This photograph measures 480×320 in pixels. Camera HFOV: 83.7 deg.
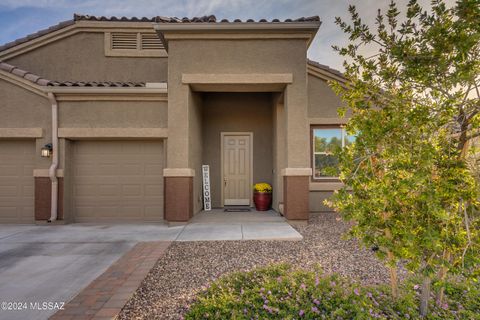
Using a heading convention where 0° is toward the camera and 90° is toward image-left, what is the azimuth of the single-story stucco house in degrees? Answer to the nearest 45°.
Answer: approximately 0°

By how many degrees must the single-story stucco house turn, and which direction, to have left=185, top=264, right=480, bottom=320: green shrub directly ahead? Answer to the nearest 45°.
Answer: approximately 45° to its left

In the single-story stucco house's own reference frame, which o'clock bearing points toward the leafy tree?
The leafy tree is roughly at 11 o'clock from the single-story stucco house.

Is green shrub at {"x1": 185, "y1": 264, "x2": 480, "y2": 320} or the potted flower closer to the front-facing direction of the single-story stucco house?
the green shrub
